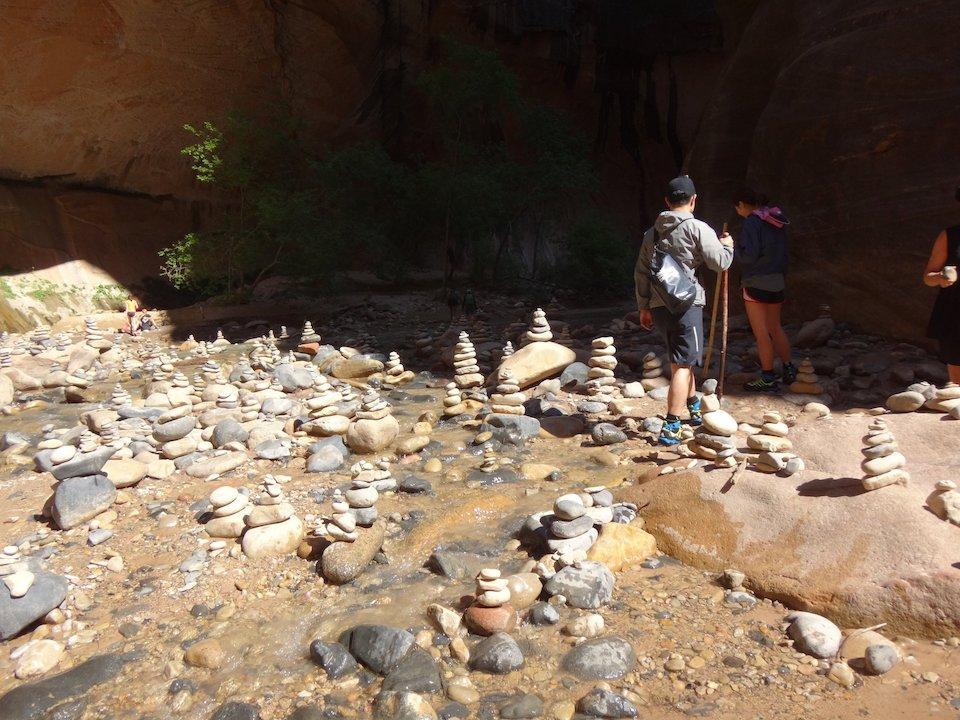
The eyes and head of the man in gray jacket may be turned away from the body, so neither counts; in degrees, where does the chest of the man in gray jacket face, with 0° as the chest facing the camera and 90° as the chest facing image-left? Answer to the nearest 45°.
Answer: approximately 180°

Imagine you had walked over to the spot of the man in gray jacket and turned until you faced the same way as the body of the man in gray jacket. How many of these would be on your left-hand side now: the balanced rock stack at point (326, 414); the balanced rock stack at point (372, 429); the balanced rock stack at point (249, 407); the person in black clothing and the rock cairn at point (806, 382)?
3

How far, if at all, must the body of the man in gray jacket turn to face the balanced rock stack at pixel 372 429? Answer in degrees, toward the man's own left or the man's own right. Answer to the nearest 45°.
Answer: approximately 90° to the man's own left

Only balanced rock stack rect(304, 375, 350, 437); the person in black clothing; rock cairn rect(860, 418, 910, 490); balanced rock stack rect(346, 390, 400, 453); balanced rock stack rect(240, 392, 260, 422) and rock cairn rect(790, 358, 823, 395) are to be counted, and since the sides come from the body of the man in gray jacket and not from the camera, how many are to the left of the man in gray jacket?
3

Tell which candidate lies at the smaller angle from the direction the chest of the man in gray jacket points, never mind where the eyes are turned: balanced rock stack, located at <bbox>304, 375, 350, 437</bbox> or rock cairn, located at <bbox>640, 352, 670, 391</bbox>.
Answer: the rock cairn

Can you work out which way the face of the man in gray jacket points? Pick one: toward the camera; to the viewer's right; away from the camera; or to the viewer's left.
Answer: away from the camera

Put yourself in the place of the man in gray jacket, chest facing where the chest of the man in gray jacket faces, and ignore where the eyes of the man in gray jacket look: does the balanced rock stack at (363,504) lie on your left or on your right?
on your left

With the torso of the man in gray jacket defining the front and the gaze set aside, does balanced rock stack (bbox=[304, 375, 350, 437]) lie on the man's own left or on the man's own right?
on the man's own left

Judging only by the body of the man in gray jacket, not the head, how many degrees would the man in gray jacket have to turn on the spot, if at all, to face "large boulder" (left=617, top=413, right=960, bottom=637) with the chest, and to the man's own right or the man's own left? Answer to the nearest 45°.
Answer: approximately 135° to the man's own right

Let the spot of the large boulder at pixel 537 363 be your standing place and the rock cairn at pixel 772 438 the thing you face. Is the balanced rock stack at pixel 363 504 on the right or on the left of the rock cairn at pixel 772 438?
right

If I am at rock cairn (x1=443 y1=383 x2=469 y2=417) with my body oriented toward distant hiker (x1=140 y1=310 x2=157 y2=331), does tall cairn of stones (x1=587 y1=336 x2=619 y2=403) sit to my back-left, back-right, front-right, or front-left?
back-right

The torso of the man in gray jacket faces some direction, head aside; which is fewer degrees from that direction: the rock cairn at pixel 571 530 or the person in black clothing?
the person in black clothing

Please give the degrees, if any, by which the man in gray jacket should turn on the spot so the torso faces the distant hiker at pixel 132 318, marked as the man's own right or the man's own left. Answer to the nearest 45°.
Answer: approximately 45° to the man's own left

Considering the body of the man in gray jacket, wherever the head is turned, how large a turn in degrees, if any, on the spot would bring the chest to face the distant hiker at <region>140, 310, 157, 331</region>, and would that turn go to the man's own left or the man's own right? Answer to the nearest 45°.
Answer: approximately 45° to the man's own left

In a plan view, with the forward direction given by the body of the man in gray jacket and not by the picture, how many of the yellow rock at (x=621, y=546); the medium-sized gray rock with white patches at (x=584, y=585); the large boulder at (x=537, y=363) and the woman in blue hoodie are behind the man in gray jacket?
2

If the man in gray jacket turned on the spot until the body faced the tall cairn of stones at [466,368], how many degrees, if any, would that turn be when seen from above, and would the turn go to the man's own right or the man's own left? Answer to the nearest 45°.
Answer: approximately 45° to the man's own left

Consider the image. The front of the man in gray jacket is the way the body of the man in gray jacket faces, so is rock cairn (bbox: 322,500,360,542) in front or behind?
behind

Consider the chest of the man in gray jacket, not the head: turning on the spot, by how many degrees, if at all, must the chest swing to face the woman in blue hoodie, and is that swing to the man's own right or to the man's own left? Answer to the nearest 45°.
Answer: approximately 45° to the man's own right

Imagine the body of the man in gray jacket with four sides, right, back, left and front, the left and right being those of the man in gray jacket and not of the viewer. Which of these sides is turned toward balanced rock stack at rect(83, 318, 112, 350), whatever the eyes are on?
left

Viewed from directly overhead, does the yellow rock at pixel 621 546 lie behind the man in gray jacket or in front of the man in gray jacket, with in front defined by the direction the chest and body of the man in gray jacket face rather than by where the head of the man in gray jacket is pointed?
behind
